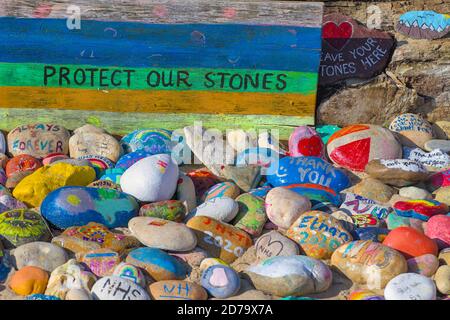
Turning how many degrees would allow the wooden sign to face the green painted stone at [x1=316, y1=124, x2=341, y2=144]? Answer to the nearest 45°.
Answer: approximately 90° to its left

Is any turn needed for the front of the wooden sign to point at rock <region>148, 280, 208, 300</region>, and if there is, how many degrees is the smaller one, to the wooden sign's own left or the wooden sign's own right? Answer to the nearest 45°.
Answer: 0° — it already faces it

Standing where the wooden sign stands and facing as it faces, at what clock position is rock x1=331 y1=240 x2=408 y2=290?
The rock is roughly at 11 o'clock from the wooden sign.

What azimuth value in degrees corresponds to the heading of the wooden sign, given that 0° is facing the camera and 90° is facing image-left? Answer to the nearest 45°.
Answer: approximately 0°

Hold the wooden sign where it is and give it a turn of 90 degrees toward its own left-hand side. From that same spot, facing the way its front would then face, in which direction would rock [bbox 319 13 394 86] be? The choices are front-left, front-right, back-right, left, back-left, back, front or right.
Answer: front

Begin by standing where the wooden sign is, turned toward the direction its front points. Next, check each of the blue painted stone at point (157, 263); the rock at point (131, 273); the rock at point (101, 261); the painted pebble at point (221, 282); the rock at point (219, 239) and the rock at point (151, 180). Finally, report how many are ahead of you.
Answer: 6

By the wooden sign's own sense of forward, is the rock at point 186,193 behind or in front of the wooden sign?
in front

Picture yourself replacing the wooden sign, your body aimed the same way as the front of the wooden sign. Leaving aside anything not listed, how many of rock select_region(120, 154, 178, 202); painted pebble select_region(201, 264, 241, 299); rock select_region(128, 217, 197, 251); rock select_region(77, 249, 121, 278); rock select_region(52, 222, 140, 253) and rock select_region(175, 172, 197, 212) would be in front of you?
6

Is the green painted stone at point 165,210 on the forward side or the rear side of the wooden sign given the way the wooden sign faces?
on the forward side

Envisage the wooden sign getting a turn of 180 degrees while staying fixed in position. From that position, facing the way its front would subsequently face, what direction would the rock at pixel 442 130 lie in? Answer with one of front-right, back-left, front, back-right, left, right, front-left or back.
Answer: right

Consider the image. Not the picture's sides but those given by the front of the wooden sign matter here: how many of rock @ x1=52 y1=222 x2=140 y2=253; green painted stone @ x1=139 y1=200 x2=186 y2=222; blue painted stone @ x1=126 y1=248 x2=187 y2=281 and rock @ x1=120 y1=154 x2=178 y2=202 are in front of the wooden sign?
4

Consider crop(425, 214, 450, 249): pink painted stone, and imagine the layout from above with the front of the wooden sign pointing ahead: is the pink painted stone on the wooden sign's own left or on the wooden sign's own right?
on the wooden sign's own left

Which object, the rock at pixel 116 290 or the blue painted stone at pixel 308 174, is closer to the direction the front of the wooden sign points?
the rock

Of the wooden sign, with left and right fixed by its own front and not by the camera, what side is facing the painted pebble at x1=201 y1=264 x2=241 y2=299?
front

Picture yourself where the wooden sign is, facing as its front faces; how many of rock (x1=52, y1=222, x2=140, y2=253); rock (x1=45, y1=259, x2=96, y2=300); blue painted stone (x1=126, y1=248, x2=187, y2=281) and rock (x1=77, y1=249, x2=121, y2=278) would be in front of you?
4

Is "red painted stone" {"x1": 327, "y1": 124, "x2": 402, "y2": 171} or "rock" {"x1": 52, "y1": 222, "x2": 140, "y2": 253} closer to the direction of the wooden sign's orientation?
the rock

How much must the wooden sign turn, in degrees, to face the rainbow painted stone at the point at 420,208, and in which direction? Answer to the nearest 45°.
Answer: approximately 45° to its left

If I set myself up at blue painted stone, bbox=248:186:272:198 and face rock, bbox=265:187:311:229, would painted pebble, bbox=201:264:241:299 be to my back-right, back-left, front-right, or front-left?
front-right

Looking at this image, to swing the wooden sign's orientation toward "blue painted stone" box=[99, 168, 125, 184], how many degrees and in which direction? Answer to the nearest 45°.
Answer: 0° — it already faces it

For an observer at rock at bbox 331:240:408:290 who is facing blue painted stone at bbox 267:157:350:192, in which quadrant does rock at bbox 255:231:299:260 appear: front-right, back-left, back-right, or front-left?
front-left

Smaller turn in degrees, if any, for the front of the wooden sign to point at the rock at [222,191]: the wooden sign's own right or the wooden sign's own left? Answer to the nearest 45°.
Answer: approximately 45° to the wooden sign's own left
